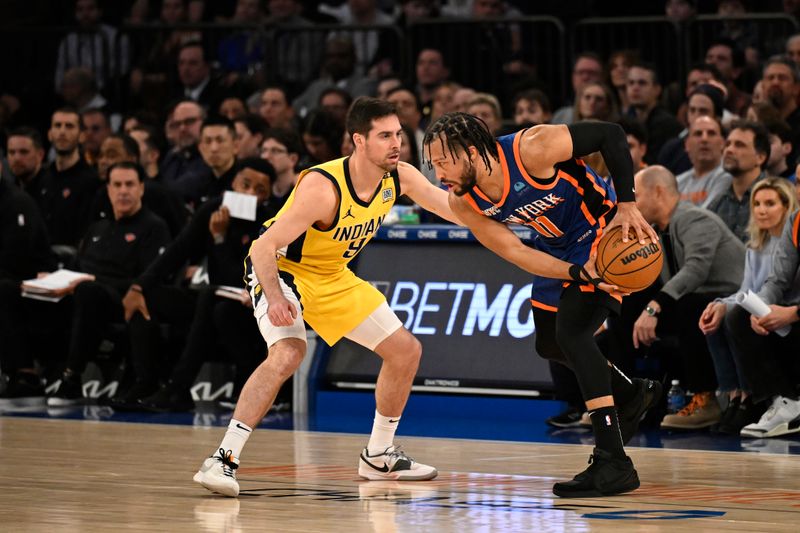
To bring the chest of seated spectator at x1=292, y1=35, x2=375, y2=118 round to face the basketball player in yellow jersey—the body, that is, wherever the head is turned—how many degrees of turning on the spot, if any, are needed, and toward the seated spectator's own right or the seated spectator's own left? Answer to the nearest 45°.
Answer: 0° — they already face them

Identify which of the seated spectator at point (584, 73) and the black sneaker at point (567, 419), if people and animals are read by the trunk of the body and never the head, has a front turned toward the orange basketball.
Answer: the seated spectator

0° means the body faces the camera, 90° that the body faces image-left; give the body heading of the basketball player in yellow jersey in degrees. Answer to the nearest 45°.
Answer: approximately 315°

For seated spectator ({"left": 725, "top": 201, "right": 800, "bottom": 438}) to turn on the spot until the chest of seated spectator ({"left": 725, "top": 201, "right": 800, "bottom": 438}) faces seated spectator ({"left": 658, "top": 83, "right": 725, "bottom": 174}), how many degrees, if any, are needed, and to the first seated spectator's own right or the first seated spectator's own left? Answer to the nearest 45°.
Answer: approximately 135° to the first seated spectator's own right

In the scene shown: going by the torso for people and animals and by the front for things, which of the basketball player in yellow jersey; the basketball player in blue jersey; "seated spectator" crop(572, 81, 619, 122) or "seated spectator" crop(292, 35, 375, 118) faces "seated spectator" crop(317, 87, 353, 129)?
"seated spectator" crop(292, 35, 375, 118)

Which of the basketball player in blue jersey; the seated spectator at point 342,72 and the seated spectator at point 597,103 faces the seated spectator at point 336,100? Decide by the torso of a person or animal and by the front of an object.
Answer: the seated spectator at point 342,72
